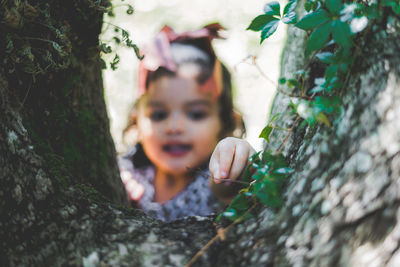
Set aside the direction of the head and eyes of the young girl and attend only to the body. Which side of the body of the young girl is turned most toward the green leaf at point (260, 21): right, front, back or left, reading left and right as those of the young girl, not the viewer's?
front

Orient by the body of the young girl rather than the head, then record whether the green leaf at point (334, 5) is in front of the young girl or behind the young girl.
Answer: in front

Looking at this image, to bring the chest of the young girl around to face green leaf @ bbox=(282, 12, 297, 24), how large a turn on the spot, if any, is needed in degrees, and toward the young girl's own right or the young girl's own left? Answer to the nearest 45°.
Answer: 0° — they already face it

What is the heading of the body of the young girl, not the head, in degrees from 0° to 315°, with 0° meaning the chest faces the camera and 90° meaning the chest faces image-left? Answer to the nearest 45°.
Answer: approximately 0°

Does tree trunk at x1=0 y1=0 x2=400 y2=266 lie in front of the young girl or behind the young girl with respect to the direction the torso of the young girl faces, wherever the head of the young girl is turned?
in front

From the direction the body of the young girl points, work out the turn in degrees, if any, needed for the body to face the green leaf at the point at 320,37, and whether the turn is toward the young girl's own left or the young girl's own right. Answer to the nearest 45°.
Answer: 0° — they already face it

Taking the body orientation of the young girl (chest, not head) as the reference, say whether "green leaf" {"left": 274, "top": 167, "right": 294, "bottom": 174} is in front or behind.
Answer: in front

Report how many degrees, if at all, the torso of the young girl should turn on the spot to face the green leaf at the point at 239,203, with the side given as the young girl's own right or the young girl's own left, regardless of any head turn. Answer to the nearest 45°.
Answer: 0° — they already face it

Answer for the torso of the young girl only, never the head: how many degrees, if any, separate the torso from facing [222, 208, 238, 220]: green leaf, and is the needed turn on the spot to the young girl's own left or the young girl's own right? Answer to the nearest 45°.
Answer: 0° — they already face it
